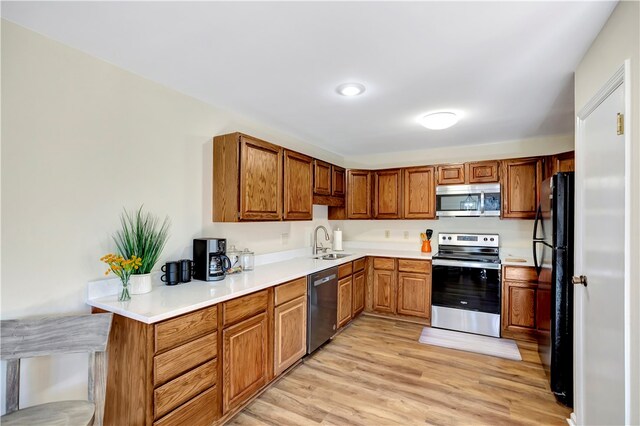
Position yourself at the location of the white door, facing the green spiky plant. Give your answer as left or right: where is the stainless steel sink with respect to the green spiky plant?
right

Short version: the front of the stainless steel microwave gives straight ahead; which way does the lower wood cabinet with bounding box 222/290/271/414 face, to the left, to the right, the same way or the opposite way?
to the left

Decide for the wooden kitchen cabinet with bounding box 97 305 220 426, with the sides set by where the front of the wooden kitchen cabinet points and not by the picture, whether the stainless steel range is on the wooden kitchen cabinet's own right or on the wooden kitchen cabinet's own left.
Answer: on the wooden kitchen cabinet's own left

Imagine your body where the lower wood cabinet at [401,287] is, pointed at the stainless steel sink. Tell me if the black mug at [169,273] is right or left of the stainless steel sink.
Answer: left

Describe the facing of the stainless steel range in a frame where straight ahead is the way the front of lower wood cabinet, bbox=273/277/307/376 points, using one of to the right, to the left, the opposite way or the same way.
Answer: to the right

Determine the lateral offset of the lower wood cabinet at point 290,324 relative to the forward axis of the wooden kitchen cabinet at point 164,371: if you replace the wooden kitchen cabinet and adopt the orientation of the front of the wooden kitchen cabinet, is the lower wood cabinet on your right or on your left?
on your left

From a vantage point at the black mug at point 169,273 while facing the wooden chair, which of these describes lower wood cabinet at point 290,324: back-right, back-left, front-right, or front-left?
back-left

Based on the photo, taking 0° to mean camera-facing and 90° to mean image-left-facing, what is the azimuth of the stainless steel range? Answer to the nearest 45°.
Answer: approximately 0°

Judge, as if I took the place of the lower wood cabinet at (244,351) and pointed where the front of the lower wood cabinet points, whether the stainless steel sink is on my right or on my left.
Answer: on my left
